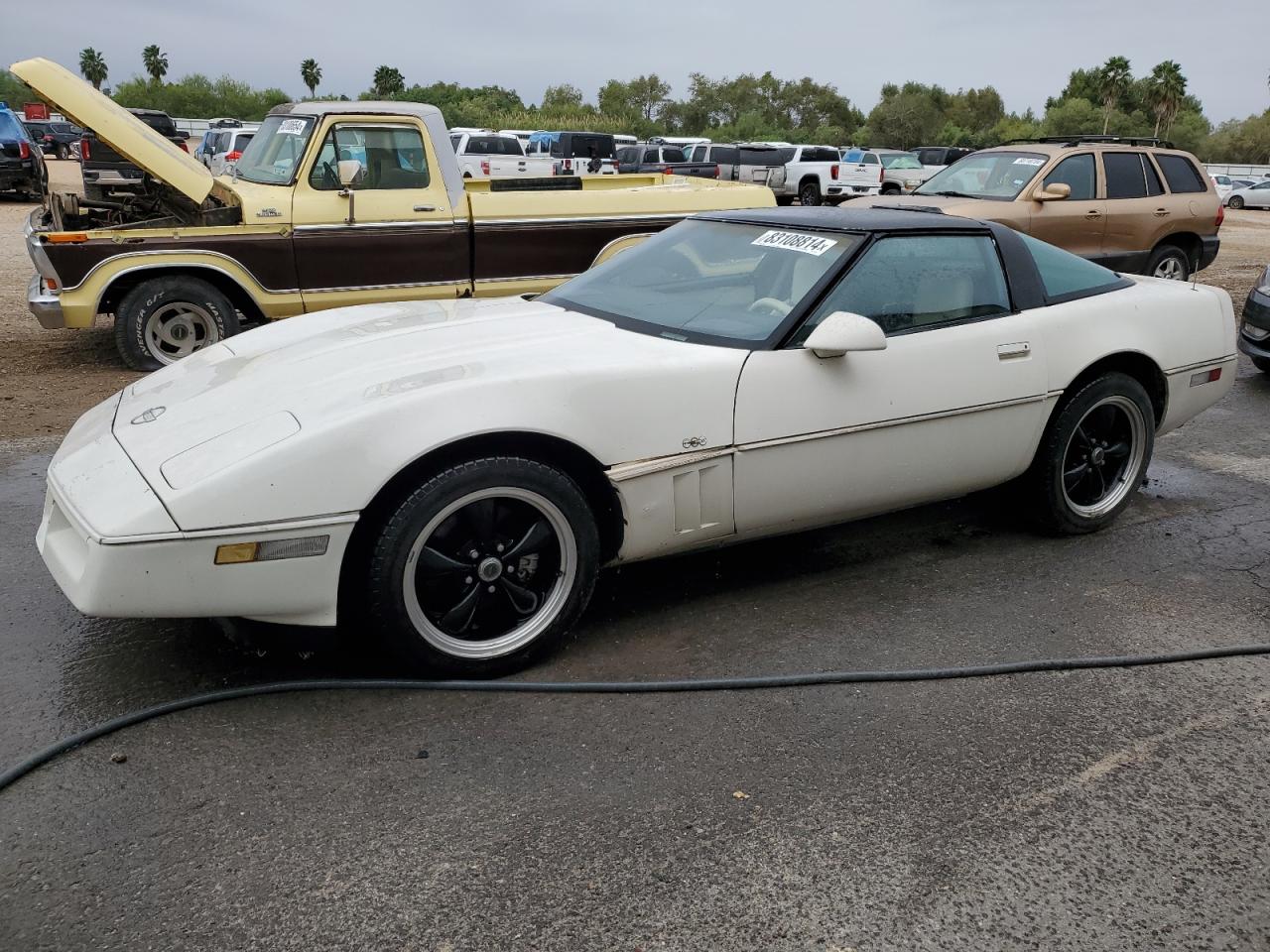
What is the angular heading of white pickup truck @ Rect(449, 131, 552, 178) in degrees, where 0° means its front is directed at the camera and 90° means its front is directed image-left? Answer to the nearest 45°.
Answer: approximately 135°

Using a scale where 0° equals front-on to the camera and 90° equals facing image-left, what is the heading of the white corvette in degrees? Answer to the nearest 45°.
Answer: approximately 45°

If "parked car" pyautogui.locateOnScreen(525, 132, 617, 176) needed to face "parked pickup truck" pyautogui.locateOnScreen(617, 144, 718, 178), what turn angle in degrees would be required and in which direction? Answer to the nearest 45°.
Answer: approximately 90° to its right

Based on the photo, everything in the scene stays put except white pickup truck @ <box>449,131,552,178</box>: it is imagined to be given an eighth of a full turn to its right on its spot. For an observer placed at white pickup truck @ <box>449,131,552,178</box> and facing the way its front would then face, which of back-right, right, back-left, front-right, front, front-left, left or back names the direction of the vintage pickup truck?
back

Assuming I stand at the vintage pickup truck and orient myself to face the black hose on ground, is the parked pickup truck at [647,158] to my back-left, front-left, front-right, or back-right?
back-left

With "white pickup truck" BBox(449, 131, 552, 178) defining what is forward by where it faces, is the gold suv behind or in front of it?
behind

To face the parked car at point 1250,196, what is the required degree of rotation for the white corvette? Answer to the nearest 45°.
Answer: approximately 180°

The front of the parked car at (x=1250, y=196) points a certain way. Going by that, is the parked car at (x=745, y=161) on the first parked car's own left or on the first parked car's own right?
on the first parked car's own left

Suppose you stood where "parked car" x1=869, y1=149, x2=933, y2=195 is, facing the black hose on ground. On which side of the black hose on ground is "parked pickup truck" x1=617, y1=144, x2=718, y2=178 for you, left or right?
right

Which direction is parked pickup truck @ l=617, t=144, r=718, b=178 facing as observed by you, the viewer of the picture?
facing away from the viewer and to the left of the viewer

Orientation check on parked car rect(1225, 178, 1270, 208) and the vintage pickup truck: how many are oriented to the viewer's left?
2
